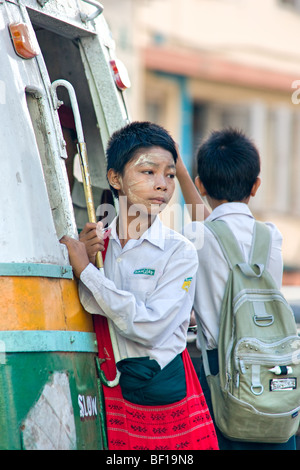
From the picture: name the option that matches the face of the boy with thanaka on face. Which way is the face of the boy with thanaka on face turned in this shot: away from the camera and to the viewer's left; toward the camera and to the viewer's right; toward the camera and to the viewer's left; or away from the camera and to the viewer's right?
toward the camera and to the viewer's right

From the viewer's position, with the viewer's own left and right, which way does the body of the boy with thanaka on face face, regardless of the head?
facing the viewer and to the left of the viewer

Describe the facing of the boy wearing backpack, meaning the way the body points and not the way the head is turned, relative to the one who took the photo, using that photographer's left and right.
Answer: facing away from the viewer and to the left of the viewer

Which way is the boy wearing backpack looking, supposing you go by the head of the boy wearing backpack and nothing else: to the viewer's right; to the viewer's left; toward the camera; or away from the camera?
away from the camera

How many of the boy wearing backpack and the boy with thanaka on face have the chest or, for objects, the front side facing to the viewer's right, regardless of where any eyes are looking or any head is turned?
0

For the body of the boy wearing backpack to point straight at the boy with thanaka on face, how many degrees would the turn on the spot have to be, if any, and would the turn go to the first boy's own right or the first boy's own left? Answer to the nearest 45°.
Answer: approximately 90° to the first boy's own left

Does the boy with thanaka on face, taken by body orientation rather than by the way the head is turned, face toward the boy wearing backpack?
no
